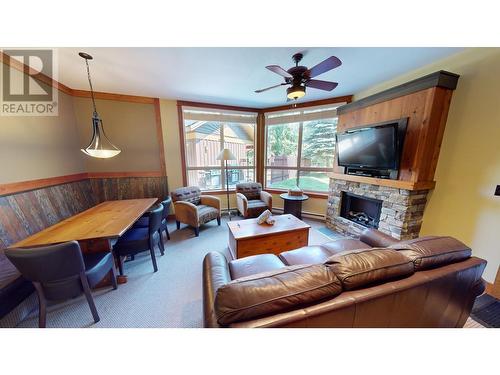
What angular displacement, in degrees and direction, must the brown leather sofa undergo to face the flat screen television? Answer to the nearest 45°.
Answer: approximately 45° to its right

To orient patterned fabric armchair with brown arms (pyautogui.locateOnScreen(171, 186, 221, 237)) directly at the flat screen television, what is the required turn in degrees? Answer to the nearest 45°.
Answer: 0° — it already faces it

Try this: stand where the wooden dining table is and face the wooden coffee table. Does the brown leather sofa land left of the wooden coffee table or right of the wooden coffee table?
right

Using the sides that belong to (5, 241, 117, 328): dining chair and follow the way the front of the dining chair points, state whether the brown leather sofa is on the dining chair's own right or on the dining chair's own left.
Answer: on the dining chair's own right

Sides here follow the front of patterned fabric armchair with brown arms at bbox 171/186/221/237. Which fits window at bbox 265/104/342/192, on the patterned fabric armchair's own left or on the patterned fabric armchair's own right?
on the patterned fabric armchair's own left

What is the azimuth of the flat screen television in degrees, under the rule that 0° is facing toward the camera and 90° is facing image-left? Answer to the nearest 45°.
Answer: approximately 45°

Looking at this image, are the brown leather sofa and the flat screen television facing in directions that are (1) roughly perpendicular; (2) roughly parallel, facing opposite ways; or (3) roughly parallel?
roughly perpendicular
